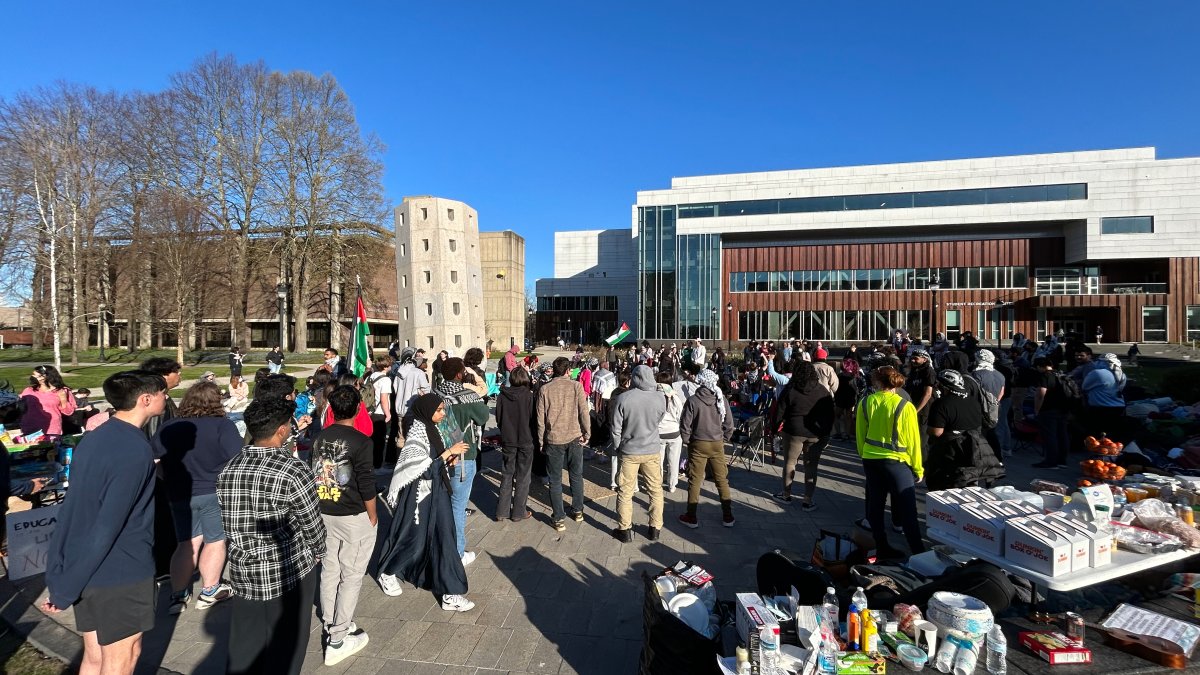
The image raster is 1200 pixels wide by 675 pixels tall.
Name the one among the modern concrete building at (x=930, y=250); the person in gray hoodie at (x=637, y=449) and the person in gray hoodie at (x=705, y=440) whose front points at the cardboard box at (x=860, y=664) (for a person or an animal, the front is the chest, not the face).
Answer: the modern concrete building

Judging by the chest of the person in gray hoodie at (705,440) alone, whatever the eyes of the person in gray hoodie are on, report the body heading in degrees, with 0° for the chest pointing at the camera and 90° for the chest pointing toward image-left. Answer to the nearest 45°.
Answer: approximately 180°

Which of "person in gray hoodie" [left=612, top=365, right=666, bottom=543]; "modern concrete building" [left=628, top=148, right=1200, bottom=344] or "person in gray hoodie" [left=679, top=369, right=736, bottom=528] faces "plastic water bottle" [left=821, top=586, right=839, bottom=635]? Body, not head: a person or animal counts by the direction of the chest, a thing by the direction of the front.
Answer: the modern concrete building

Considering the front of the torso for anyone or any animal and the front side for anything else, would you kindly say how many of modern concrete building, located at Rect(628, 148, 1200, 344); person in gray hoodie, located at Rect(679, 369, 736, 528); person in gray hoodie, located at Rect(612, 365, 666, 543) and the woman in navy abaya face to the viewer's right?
1

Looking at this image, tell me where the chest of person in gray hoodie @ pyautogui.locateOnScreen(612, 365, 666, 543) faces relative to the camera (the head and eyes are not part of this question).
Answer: away from the camera

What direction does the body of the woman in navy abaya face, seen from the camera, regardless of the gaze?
to the viewer's right

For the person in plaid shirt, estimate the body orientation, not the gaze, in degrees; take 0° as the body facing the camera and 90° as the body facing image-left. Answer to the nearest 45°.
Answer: approximately 225°

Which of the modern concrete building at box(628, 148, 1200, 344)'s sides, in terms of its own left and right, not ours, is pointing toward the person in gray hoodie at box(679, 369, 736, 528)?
front

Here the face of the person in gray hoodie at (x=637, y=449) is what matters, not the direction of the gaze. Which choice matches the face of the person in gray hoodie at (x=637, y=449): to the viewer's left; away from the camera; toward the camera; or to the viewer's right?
away from the camera

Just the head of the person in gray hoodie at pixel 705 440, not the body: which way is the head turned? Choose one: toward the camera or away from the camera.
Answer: away from the camera

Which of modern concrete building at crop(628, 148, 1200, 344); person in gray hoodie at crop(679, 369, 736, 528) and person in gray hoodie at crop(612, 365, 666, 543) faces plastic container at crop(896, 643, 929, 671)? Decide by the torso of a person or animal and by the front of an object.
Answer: the modern concrete building

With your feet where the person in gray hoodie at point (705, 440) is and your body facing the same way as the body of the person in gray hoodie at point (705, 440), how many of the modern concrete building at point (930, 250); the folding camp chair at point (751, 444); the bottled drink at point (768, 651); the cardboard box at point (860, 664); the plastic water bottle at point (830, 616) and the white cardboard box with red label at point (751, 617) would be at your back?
4

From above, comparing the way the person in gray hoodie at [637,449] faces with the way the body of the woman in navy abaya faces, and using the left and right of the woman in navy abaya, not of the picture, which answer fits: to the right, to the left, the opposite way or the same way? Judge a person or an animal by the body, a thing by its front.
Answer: to the left

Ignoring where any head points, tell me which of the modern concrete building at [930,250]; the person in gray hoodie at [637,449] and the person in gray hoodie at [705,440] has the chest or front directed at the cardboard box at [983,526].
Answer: the modern concrete building
